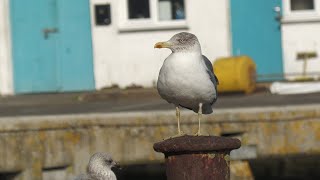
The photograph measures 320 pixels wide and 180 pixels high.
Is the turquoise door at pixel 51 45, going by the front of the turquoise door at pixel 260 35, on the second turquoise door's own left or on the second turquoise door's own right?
on the second turquoise door's own right

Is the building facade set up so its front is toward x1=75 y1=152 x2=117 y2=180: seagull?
yes

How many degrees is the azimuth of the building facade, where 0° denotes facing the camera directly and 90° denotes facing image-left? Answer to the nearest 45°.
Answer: approximately 0°

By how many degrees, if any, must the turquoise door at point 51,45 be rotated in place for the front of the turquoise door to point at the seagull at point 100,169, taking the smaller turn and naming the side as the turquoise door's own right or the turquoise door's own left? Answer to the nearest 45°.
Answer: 0° — it already faces it

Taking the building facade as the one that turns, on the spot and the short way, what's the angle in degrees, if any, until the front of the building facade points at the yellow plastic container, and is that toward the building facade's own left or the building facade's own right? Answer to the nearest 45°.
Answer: approximately 45° to the building facade's own left

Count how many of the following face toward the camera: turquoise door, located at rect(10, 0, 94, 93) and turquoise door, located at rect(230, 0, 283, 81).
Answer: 2

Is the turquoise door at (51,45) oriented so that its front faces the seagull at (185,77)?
yes
